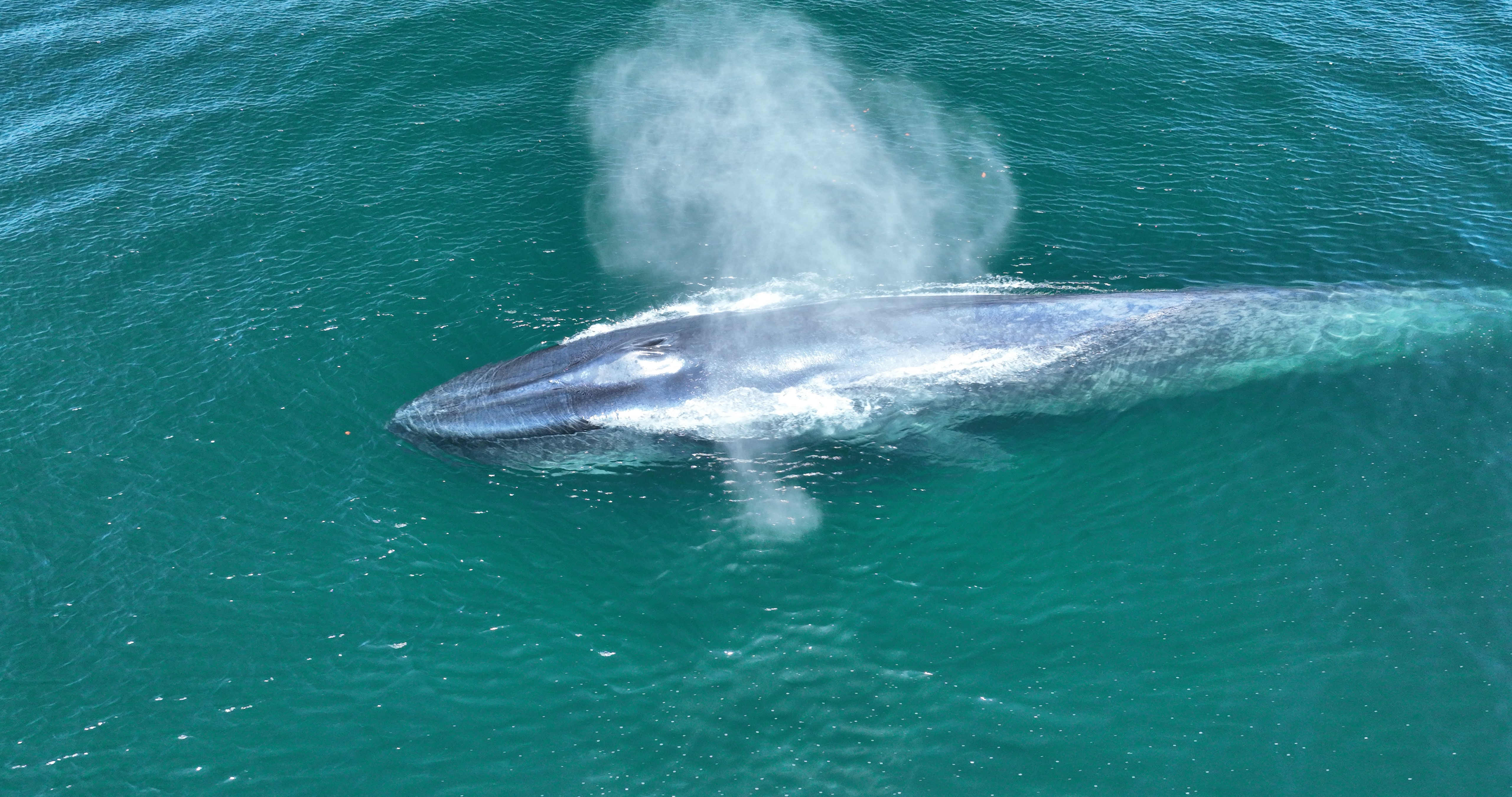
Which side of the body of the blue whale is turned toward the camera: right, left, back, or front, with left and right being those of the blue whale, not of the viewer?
left
